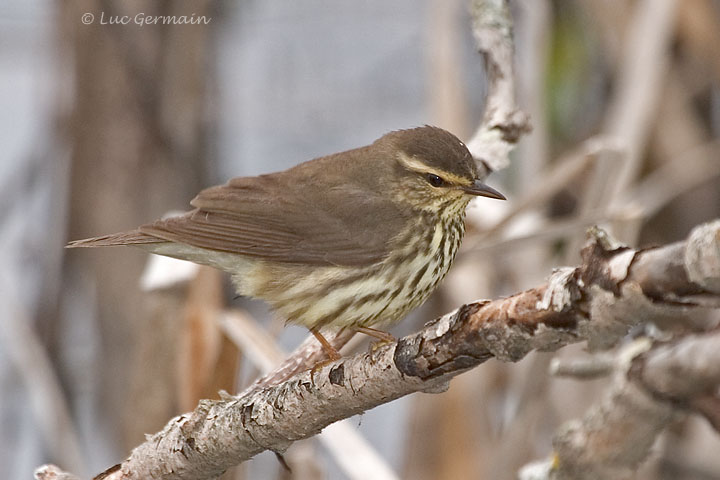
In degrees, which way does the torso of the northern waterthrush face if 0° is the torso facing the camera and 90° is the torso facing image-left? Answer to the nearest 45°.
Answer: approximately 270°

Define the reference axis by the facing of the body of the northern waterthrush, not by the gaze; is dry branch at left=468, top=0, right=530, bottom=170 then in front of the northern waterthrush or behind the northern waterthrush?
in front
